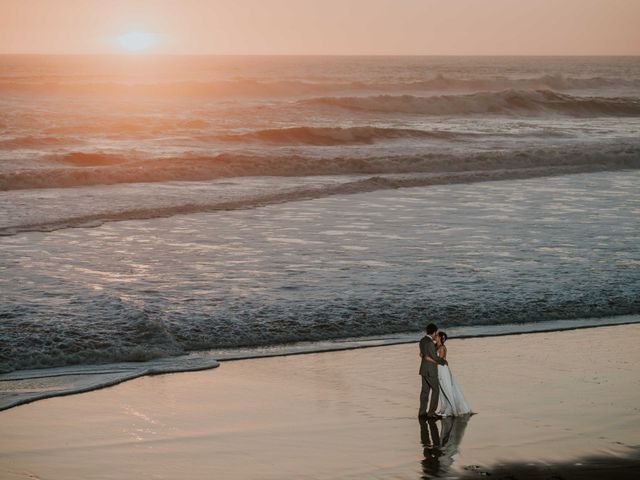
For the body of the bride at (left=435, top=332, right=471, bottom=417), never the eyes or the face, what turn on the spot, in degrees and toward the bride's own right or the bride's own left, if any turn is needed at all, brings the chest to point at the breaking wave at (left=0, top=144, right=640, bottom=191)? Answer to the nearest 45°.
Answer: approximately 90° to the bride's own right

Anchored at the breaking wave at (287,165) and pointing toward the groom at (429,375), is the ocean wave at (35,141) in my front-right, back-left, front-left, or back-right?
back-right

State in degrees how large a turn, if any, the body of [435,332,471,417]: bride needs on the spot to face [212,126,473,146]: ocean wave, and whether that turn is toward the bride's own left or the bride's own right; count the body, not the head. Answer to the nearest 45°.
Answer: approximately 90° to the bride's own right

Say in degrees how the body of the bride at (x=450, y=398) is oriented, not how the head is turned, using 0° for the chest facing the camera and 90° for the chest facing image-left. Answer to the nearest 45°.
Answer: approximately 90°

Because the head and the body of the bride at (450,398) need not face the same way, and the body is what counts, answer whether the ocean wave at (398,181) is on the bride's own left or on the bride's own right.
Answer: on the bride's own right

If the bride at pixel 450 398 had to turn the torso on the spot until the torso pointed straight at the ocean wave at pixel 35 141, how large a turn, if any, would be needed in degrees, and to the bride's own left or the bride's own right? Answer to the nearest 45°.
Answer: approximately 45° to the bride's own right
